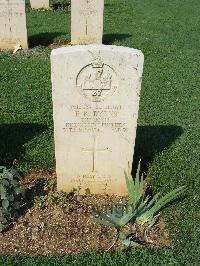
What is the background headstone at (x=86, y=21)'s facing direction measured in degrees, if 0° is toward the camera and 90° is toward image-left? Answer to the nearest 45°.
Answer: approximately 0°

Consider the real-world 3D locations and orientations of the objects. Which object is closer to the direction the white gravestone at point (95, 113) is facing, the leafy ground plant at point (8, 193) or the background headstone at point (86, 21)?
the leafy ground plant

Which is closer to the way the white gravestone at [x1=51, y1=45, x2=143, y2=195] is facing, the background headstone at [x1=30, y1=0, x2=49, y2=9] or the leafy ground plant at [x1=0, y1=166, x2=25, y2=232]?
the leafy ground plant

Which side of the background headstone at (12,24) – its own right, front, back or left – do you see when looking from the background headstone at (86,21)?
left

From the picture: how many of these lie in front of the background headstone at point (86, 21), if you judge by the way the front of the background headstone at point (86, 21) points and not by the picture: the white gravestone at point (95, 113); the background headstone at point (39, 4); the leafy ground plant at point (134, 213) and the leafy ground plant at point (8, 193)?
3

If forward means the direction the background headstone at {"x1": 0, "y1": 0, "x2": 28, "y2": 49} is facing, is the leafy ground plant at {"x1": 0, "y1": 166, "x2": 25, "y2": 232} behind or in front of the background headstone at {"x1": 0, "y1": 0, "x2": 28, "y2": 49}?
in front

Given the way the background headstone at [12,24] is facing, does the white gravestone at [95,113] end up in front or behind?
in front

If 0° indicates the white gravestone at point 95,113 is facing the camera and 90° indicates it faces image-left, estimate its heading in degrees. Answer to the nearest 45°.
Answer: approximately 0°

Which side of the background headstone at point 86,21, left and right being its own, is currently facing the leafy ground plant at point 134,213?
front

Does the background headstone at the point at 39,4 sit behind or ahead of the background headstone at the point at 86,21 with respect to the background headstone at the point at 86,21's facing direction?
behind

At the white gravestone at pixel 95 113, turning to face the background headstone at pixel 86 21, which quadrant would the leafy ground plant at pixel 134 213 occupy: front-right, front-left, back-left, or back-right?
back-right
